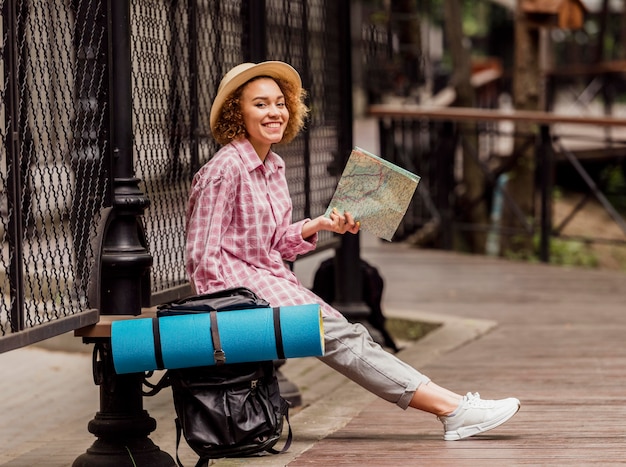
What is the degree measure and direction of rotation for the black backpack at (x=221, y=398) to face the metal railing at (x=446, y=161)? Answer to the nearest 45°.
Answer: approximately 180°

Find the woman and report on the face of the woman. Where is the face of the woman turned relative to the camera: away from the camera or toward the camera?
toward the camera

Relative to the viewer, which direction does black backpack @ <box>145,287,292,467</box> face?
toward the camera
